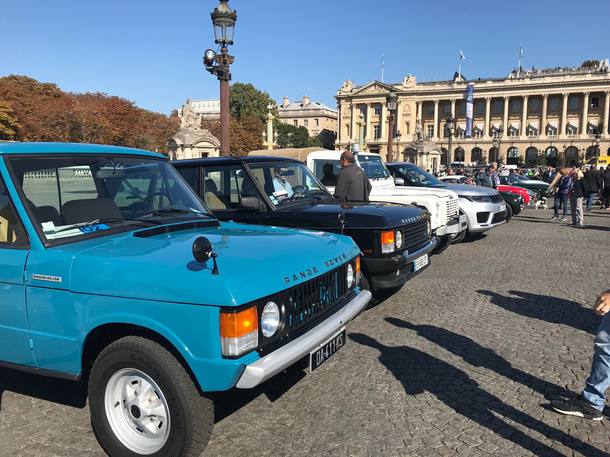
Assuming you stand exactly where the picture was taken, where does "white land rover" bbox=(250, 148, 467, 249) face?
facing the viewer and to the right of the viewer

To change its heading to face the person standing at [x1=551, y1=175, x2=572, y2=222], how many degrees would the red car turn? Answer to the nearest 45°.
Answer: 0° — it already faces them

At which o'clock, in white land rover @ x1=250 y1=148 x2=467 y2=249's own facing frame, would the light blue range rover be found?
The light blue range rover is roughly at 2 o'clock from the white land rover.

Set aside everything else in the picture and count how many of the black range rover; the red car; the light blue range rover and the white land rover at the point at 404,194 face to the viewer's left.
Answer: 0

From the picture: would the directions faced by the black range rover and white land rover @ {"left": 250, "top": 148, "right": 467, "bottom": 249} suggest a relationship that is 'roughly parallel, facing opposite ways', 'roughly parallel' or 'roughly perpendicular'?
roughly parallel

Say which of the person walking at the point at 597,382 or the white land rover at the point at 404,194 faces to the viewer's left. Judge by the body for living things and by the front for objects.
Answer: the person walking

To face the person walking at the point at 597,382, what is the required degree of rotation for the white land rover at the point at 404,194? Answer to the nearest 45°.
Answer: approximately 45° to its right

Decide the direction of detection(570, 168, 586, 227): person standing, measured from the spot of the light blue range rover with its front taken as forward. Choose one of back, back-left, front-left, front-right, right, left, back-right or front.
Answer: left

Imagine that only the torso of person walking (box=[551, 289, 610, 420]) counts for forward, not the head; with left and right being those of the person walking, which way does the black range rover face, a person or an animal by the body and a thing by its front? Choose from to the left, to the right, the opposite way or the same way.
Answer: the opposite way

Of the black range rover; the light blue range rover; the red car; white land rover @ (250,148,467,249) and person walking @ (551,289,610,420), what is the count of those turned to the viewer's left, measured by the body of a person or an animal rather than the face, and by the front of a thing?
1

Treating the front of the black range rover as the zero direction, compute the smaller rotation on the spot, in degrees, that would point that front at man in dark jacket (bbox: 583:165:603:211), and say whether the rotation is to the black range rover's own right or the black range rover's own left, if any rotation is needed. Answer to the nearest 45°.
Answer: approximately 90° to the black range rover's own left

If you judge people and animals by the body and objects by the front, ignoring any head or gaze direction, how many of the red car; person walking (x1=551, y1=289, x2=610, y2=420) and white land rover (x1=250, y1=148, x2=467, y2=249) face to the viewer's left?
1

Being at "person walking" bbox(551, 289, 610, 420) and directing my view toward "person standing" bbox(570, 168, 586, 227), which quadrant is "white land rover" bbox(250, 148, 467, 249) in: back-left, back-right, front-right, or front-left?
front-left

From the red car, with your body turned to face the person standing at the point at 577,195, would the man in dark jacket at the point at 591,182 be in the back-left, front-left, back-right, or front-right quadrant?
front-left

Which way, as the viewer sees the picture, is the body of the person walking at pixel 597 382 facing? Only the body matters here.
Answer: to the viewer's left

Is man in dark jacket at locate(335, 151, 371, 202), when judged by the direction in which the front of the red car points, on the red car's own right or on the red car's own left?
on the red car's own right

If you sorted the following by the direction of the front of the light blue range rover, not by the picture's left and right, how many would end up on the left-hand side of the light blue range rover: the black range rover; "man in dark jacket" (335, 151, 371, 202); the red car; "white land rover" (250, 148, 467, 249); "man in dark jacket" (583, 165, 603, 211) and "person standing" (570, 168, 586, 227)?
6
